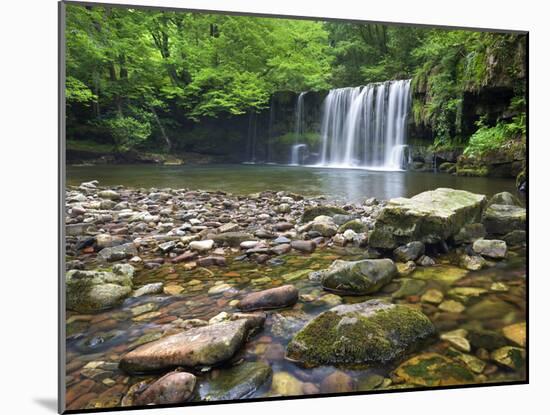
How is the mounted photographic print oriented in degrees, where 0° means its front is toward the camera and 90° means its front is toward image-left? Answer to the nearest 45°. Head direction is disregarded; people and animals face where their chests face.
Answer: approximately 315°
